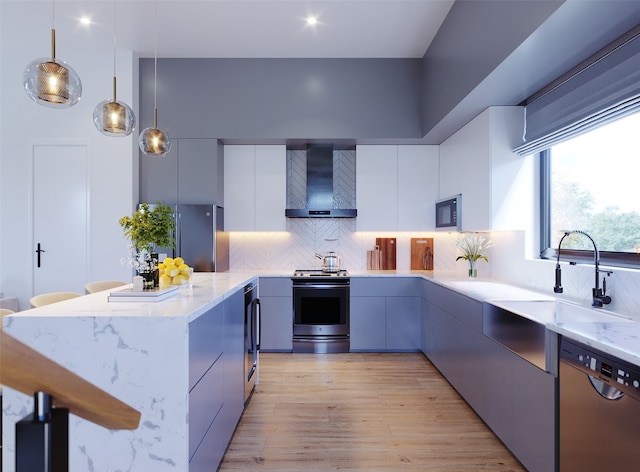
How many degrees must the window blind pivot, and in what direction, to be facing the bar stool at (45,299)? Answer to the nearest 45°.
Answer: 0° — it already faces it

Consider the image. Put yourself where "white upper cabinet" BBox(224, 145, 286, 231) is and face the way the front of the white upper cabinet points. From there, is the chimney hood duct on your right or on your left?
on your left

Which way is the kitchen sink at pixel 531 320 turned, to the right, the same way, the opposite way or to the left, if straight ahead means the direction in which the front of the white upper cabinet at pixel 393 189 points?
to the right

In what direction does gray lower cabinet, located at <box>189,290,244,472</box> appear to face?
to the viewer's right

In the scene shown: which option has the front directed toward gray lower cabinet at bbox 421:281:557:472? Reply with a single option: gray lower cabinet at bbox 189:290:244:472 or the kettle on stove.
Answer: gray lower cabinet at bbox 189:290:244:472

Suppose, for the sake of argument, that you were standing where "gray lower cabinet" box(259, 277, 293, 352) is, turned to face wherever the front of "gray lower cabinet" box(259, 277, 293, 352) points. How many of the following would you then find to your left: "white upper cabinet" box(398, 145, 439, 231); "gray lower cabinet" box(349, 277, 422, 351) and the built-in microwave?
3

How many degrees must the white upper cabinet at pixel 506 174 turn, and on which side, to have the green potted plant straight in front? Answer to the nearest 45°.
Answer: approximately 45° to its left

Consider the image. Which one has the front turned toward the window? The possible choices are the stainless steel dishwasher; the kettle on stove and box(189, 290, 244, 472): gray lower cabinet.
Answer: the gray lower cabinet
